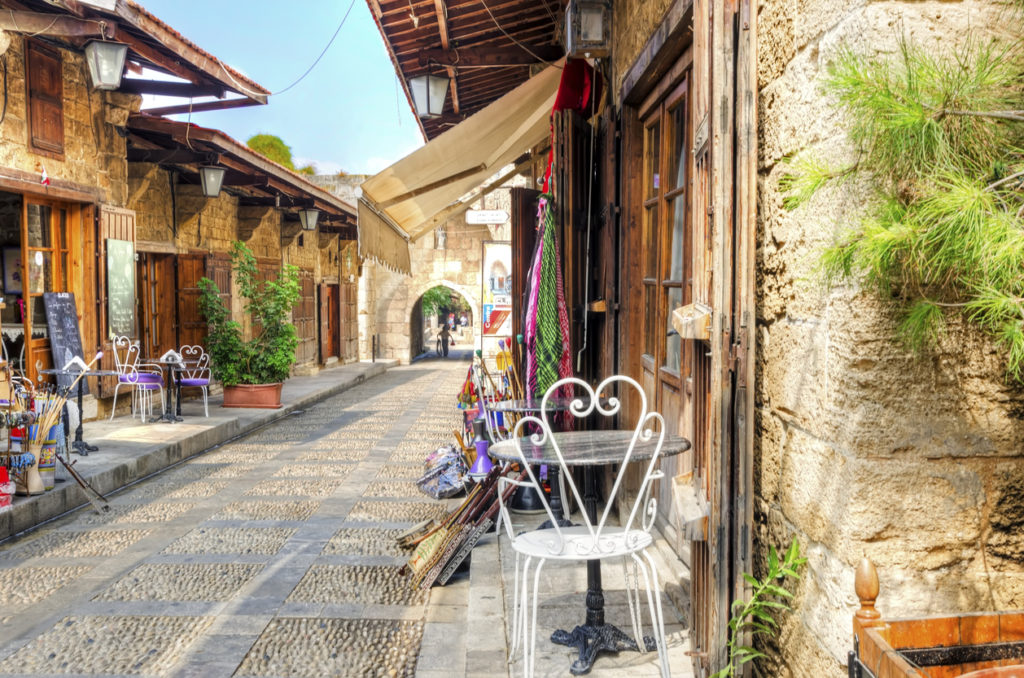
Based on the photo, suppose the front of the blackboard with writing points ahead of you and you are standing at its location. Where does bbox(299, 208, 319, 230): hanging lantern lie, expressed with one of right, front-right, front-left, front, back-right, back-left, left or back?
left

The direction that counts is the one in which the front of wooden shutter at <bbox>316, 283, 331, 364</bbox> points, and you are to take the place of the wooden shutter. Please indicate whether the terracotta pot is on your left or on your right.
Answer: on your right

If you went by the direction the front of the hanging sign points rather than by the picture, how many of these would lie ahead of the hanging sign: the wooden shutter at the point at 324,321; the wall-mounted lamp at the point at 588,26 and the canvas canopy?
2

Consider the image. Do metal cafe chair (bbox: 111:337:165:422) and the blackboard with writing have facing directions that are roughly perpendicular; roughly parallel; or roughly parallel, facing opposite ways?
roughly parallel

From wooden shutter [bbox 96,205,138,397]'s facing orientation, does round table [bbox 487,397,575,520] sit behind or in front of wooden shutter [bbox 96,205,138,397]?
in front

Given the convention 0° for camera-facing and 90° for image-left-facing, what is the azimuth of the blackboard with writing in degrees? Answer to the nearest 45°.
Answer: approximately 315°

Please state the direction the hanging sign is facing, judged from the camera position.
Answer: facing the viewer

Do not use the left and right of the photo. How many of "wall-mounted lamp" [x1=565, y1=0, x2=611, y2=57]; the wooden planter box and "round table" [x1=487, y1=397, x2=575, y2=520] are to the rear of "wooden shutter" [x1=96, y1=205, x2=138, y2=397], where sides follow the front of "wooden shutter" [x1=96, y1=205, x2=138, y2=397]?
0

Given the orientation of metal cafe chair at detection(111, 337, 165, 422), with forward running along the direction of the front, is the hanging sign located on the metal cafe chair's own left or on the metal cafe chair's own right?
on the metal cafe chair's own left

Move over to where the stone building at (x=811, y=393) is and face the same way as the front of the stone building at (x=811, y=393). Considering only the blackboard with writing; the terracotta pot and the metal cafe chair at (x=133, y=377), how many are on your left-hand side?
0

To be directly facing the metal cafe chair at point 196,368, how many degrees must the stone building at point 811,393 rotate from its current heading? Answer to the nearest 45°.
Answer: approximately 90° to its right

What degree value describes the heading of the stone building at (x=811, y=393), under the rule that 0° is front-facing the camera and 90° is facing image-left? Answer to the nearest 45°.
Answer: approximately 45°

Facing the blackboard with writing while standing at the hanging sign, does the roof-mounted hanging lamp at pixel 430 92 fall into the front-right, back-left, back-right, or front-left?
front-left

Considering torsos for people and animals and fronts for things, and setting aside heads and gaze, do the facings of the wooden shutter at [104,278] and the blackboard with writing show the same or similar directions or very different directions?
same or similar directions

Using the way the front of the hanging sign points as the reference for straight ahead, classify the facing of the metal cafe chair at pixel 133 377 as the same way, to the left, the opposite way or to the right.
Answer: to the left

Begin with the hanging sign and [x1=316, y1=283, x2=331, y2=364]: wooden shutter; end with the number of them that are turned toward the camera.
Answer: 1

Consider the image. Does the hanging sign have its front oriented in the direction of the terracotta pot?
no

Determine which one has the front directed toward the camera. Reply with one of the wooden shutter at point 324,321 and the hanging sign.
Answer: the hanging sign
